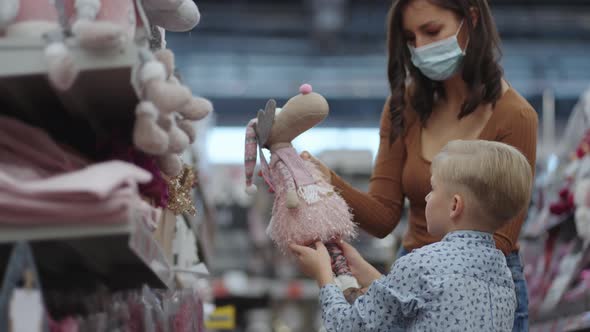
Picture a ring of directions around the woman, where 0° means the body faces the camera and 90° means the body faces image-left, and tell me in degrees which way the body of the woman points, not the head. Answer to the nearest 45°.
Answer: approximately 45°

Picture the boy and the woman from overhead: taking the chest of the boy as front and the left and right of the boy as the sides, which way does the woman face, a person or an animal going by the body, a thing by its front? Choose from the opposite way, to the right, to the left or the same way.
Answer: to the left

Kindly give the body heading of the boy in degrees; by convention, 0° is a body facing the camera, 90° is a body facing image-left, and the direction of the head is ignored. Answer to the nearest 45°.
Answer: approximately 135°

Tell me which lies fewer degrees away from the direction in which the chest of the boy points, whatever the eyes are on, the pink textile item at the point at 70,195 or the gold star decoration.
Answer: the gold star decoration

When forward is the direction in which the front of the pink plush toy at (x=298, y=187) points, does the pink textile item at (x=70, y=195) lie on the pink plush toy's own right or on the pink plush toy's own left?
on the pink plush toy's own right

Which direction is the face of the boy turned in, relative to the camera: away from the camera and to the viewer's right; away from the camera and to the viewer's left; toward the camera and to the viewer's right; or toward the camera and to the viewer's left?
away from the camera and to the viewer's left

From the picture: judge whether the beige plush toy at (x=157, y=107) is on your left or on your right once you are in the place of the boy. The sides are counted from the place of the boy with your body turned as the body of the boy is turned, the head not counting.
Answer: on your left
